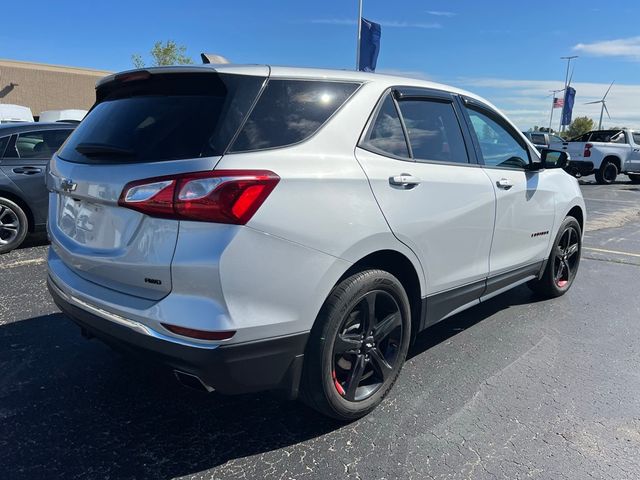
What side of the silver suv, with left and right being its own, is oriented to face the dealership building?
left

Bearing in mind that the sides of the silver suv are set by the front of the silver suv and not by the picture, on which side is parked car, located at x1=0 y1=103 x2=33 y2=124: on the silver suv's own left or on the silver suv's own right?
on the silver suv's own left

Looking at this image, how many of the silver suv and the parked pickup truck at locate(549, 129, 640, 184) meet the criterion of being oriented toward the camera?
0

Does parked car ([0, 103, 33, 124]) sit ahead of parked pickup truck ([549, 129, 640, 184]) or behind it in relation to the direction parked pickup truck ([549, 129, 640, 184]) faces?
behind

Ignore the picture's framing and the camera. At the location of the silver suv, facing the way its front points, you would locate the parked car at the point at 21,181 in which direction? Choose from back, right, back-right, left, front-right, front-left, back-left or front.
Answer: left

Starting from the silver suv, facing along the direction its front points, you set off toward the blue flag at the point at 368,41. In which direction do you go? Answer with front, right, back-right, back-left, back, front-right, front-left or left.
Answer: front-left

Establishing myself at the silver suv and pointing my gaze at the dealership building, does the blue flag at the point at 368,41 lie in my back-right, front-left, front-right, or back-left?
front-right

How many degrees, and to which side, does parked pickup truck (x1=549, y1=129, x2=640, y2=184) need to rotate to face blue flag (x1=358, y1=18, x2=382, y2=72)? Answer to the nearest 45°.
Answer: approximately 135° to its left

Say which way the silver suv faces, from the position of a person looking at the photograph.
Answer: facing away from the viewer and to the right of the viewer

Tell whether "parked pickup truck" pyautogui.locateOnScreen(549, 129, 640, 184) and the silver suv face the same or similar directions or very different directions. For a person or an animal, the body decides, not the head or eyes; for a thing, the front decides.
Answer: same or similar directions

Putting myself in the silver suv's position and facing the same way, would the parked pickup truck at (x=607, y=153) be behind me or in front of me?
in front

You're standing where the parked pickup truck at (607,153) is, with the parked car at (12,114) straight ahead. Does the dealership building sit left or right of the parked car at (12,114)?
right

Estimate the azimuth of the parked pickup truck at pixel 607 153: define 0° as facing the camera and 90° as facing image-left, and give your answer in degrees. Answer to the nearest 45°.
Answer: approximately 225°
